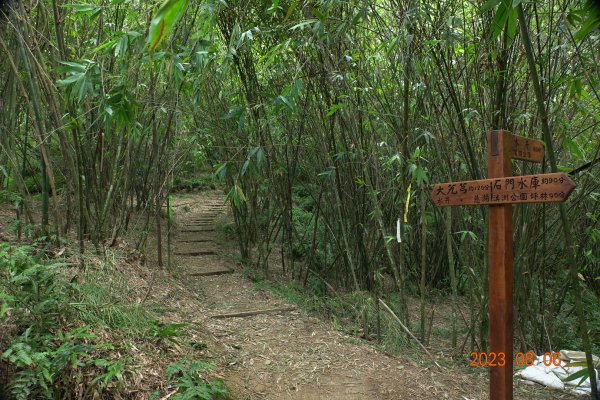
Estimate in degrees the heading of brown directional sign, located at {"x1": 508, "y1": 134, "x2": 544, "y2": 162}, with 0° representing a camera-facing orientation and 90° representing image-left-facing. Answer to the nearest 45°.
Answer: approximately 315°
